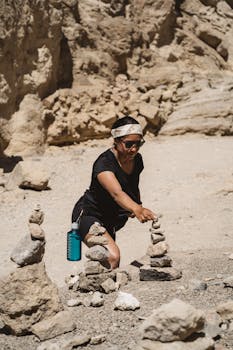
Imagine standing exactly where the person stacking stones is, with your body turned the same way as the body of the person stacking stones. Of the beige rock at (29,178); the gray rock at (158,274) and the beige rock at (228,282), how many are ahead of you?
2

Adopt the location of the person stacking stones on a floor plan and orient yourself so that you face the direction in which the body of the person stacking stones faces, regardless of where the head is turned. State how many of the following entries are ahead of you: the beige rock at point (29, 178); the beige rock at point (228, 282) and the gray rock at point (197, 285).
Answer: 2

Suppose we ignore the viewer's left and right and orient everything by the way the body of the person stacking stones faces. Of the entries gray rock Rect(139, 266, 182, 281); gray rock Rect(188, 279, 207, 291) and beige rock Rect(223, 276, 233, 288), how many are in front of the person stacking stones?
3

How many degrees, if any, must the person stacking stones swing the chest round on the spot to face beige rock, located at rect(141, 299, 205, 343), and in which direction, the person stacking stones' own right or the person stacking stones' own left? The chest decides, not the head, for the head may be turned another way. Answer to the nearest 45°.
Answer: approximately 45° to the person stacking stones' own right

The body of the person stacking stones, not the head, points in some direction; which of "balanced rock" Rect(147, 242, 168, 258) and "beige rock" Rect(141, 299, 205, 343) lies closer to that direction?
the balanced rock

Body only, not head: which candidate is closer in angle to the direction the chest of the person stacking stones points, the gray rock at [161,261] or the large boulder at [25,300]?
the gray rock

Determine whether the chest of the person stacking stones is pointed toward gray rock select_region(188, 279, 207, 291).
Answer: yes

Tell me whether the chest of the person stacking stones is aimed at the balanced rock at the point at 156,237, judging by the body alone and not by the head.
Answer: yes

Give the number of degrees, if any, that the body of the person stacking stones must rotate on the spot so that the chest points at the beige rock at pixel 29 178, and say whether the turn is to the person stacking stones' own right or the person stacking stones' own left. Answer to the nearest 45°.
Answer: approximately 135° to the person stacking stones' own left

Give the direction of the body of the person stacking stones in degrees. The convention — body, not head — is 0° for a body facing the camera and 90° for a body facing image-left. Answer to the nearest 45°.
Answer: approximately 315°

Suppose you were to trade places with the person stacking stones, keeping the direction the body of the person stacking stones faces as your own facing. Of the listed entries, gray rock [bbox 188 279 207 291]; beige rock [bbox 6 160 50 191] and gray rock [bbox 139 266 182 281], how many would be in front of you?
2
